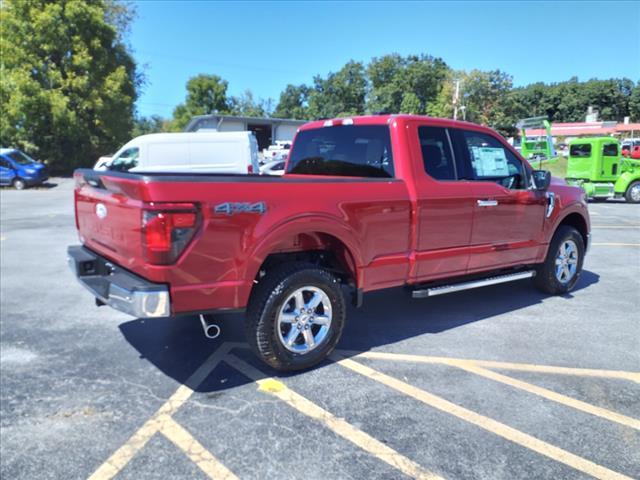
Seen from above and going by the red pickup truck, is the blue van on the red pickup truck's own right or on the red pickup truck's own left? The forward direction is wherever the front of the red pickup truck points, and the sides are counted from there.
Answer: on the red pickup truck's own left

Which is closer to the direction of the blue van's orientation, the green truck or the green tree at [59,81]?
the green truck

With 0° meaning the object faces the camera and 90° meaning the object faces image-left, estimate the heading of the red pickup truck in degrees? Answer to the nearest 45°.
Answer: approximately 225°

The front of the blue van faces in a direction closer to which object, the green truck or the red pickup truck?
the green truck

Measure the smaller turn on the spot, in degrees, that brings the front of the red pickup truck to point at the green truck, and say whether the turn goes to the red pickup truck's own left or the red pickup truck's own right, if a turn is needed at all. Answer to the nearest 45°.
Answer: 0° — it already faces it

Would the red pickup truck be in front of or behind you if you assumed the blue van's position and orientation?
in front

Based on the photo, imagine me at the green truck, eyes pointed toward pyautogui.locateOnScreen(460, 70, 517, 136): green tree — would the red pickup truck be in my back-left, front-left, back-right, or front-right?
back-left

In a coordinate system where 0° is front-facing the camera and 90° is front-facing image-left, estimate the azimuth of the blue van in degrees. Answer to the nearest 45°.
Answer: approximately 315°
